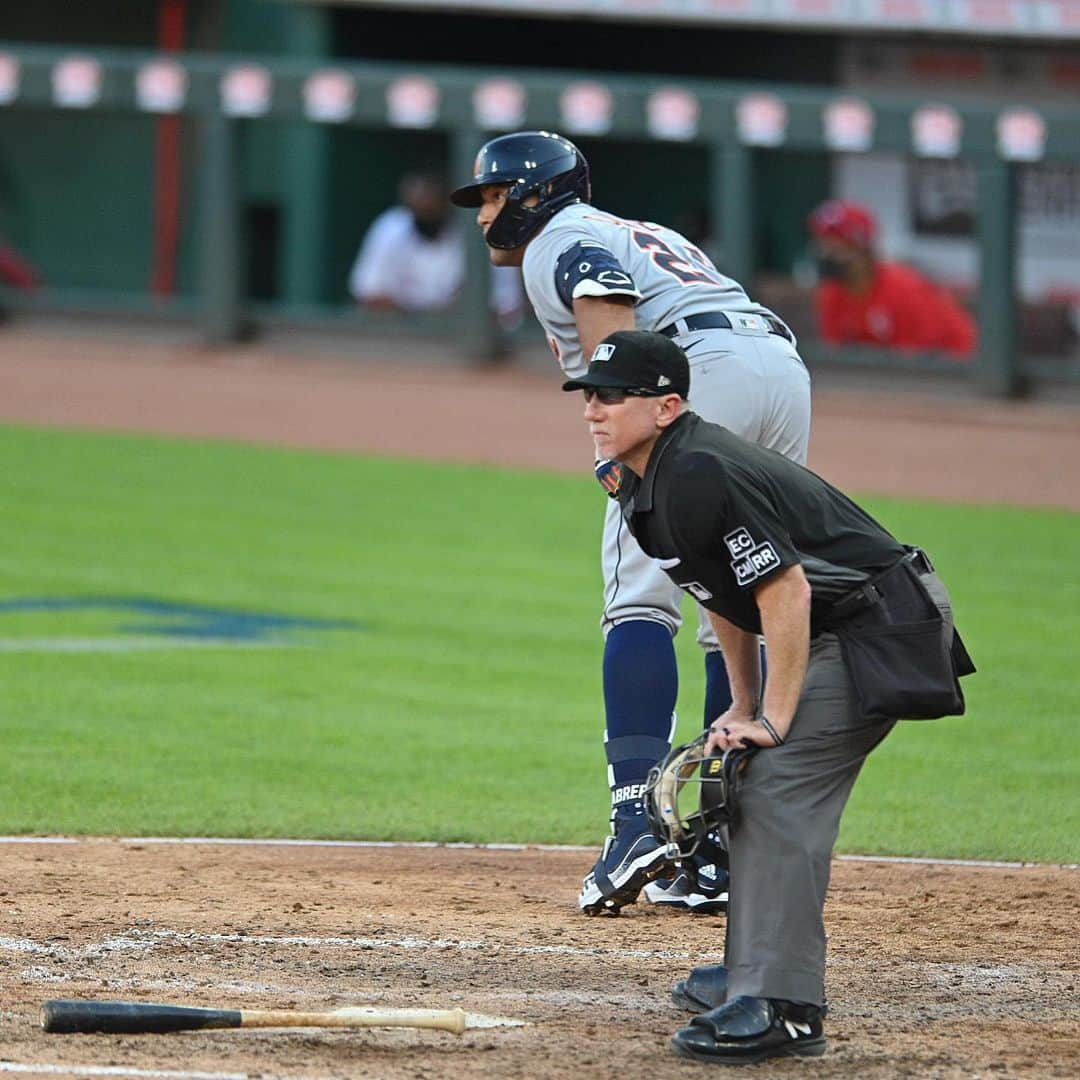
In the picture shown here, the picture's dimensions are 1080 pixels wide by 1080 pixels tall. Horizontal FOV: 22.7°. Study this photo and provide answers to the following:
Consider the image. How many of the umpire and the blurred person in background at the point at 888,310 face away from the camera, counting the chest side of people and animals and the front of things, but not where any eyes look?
0

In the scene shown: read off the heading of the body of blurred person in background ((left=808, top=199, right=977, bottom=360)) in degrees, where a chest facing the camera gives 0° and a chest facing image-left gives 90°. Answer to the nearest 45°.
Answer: approximately 45°

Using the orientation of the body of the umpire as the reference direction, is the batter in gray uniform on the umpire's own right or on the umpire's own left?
on the umpire's own right

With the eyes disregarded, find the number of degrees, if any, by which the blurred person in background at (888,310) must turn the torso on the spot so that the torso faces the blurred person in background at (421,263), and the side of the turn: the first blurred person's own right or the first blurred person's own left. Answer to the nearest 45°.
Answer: approximately 45° to the first blurred person's own right

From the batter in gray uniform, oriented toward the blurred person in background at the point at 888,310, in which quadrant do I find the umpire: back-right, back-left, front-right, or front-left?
back-right

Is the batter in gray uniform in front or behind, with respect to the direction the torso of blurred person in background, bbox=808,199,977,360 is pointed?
in front

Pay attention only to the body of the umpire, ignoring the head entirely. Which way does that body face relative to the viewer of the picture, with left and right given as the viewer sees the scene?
facing to the left of the viewer

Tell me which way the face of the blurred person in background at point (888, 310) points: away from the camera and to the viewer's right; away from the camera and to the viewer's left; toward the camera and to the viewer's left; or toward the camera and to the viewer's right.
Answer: toward the camera and to the viewer's left

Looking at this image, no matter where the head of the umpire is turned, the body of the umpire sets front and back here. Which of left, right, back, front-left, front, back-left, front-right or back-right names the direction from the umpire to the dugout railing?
right
